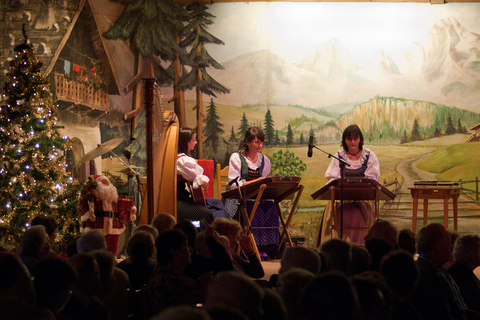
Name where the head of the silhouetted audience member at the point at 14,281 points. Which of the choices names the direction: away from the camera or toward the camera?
away from the camera

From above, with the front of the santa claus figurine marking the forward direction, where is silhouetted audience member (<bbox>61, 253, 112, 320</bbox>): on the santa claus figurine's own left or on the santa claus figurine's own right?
on the santa claus figurine's own right

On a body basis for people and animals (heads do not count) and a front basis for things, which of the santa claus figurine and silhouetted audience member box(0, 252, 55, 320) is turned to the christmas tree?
the silhouetted audience member

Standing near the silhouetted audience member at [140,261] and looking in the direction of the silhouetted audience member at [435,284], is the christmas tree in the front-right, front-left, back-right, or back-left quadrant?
back-left

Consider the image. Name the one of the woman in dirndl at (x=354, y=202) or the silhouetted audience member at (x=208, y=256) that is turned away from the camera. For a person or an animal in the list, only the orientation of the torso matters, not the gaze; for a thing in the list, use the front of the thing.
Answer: the silhouetted audience member

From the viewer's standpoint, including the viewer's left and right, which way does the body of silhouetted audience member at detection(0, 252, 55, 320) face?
facing away from the viewer

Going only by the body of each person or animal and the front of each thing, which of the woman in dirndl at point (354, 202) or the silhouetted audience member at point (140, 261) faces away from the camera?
the silhouetted audience member

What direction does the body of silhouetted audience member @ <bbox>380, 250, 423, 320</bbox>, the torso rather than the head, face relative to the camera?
away from the camera

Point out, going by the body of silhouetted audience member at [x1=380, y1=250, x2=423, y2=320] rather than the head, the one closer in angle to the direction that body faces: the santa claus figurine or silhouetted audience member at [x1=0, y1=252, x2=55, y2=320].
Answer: the santa claus figurine

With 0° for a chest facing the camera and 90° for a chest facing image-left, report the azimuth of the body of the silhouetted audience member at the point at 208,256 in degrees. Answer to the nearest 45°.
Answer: approximately 180°

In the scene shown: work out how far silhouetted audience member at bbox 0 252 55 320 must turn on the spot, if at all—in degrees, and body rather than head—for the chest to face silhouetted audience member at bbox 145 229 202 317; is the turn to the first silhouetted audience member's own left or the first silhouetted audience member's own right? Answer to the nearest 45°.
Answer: approximately 45° to the first silhouetted audience member's own right

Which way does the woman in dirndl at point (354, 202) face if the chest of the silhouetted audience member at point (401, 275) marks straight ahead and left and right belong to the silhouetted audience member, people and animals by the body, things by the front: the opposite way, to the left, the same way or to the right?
the opposite way

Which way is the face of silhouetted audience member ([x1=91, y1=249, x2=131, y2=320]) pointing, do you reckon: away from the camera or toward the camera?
away from the camera

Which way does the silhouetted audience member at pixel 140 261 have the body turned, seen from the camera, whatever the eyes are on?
away from the camera

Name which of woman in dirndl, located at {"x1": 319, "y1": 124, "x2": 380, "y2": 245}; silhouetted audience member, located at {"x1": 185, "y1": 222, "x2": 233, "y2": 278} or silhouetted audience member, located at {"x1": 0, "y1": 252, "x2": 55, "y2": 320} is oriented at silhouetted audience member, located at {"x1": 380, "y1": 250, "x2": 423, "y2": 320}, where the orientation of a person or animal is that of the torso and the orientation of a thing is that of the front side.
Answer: the woman in dirndl
